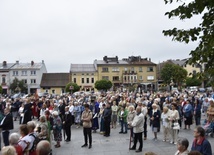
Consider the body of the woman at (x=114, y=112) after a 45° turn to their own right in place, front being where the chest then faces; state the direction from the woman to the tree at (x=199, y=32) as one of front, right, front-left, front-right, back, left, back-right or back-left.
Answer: front-left
